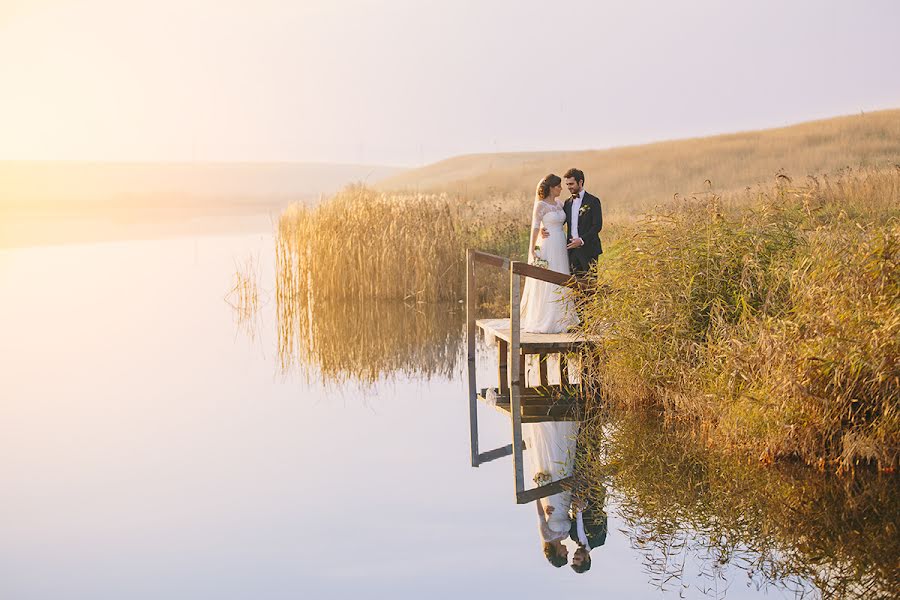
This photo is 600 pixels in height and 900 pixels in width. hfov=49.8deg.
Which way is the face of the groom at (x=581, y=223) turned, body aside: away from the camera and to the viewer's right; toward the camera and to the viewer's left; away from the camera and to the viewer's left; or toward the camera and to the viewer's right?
toward the camera and to the viewer's left

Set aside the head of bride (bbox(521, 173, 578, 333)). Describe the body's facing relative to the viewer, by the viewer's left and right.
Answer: facing the viewer and to the right of the viewer

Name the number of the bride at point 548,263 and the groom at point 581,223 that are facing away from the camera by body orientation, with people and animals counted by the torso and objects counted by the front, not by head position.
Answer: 0

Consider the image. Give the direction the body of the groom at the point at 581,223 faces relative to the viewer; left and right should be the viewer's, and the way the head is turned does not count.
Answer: facing the viewer and to the left of the viewer
